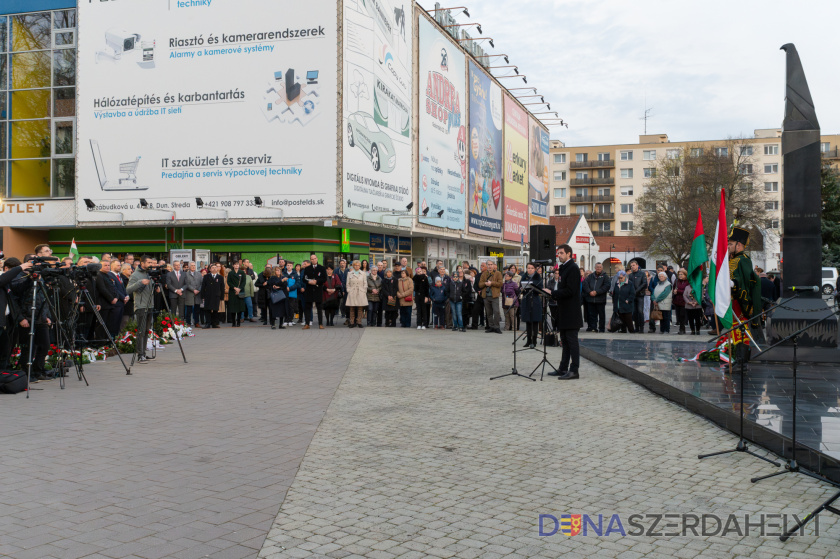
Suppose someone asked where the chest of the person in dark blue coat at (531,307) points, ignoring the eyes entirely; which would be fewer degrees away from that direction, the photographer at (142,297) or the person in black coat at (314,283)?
the photographer

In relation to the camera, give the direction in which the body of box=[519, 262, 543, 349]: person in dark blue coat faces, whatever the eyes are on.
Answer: toward the camera

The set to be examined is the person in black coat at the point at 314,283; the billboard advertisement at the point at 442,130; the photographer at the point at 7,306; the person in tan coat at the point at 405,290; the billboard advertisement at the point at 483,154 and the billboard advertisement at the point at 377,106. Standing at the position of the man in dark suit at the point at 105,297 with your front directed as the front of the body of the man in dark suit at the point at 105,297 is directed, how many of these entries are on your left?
5

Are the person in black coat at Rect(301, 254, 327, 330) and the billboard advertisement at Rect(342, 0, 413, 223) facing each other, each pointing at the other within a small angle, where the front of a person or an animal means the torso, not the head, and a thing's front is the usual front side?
no

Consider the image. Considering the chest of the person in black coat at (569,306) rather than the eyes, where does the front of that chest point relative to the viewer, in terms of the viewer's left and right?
facing to the left of the viewer

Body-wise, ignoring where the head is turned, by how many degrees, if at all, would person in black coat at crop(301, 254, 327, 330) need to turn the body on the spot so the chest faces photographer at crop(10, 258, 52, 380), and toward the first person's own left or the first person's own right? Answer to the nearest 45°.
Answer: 0° — they already face them

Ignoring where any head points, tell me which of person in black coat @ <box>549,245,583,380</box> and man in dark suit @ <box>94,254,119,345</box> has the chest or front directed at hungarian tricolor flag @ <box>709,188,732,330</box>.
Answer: the man in dark suit

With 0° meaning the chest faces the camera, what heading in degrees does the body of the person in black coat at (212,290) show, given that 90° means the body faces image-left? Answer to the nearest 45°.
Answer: approximately 0°

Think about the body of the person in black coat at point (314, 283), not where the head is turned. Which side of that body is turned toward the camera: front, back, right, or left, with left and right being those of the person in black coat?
front

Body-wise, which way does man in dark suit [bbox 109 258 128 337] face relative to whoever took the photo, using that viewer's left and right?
facing the viewer and to the right of the viewer

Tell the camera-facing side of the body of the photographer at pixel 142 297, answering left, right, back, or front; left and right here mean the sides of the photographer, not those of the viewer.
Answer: right

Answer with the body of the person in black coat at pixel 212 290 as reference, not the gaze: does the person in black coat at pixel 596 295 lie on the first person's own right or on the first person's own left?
on the first person's own left

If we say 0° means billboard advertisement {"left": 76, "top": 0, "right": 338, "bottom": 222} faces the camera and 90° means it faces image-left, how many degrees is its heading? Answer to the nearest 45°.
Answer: approximately 0°

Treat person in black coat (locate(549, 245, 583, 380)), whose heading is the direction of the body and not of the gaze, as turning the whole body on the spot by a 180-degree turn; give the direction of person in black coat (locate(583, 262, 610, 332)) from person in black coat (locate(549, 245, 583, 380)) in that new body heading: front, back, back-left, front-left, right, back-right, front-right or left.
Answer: left

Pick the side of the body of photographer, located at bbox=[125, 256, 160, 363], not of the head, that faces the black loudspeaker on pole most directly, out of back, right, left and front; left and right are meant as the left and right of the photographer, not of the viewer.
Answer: front

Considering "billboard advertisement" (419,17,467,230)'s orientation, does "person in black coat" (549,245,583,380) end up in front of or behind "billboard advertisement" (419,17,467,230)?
in front

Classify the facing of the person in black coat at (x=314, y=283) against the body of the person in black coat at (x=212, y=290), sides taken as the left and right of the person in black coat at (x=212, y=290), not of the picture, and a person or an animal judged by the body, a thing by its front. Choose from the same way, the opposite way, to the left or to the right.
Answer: the same way
